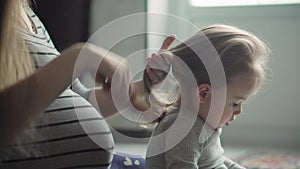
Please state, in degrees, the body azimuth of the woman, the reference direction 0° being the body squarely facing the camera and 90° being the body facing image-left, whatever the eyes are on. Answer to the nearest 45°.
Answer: approximately 270°

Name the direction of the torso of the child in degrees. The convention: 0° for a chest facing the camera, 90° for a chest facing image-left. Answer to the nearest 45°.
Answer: approximately 270°

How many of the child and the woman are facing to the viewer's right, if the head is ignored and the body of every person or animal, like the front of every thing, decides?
2

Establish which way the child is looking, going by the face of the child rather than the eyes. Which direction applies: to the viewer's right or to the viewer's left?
to the viewer's right
